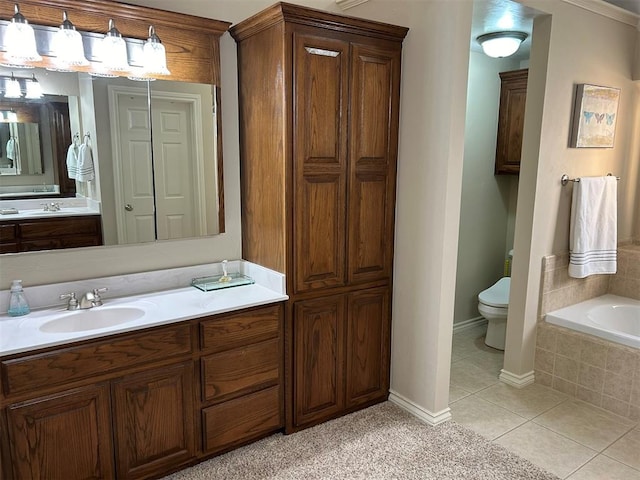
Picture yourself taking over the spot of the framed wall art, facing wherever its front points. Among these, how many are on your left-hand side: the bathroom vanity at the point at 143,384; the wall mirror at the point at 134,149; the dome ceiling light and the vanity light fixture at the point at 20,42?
0

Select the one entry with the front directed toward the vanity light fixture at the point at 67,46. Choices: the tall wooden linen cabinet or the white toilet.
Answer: the white toilet

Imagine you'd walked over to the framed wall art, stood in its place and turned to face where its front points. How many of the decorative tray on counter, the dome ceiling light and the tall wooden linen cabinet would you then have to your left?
0

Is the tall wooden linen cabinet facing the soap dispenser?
no

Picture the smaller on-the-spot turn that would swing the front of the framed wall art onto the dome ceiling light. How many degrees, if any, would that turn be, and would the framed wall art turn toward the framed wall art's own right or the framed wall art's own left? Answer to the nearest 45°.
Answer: approximately 135° to the framed wall art's own right

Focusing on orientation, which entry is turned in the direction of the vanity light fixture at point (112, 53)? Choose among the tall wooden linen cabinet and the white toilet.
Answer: the white toilet

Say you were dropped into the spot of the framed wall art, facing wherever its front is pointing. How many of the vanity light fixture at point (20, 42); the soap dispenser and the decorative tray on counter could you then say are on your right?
3

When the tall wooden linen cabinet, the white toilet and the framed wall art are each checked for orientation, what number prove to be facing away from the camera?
0

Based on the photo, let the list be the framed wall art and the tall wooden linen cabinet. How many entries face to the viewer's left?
0

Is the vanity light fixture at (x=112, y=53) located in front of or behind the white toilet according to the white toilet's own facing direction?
in front

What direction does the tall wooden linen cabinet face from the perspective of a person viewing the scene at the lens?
facing the viewer and to the right of the viewer

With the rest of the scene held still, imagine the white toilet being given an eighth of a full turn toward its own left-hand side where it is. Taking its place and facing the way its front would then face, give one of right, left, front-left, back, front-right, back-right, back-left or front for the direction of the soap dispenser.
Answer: front-right

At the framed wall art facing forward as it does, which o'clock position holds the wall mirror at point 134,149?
The wall mirror is roughly at 3 o'clock from the framed wall art.

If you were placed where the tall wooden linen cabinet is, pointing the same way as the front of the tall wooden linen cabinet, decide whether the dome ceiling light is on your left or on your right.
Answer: on your left

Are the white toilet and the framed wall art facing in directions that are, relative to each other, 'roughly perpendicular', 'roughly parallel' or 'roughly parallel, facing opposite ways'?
roughly perpendicular

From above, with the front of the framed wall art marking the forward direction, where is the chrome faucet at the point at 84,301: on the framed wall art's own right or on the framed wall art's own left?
on the framed wall art's own right

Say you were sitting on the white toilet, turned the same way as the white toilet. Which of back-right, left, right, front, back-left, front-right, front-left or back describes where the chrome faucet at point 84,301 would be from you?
front

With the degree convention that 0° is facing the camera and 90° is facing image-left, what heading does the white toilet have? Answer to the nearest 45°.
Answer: approximately 45°
